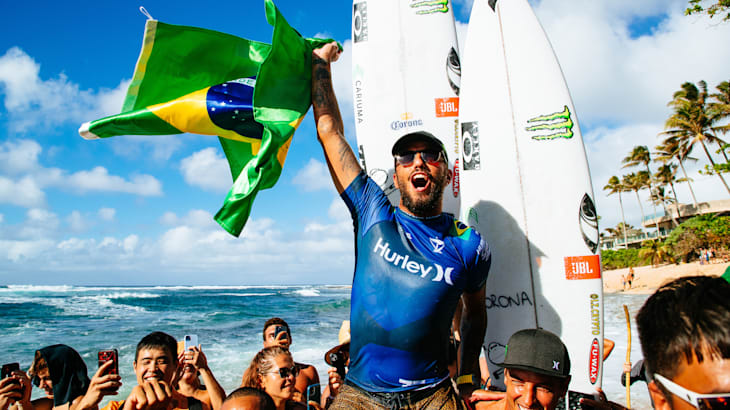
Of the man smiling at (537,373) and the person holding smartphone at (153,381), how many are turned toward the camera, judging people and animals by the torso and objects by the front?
2

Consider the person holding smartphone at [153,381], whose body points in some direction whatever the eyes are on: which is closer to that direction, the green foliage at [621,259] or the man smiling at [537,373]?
the man smiling

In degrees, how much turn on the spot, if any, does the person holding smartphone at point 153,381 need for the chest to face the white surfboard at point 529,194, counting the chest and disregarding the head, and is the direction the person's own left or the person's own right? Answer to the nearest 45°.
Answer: approximately 90° to the person's own left

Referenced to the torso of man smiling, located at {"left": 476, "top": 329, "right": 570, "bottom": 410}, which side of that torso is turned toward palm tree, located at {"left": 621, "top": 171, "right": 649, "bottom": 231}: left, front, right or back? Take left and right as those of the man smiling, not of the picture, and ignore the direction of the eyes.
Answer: back

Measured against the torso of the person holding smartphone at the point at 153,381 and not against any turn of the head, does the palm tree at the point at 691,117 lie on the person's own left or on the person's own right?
on the person's own left
